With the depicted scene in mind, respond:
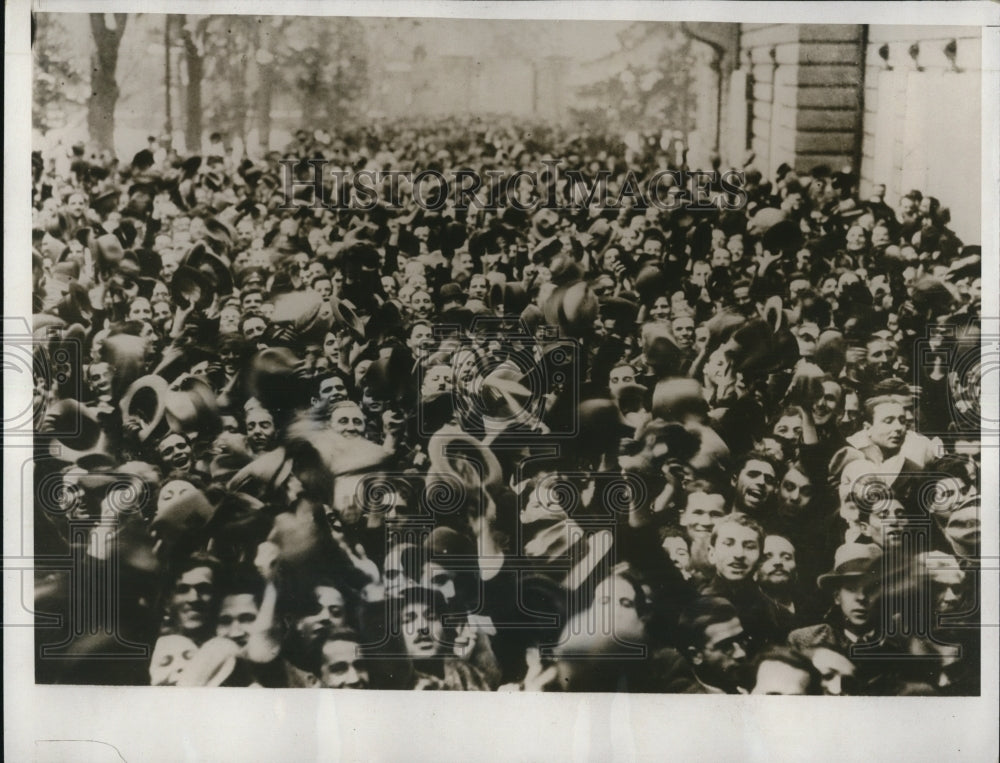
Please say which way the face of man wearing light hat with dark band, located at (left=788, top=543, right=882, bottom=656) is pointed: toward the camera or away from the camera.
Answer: toward the camera

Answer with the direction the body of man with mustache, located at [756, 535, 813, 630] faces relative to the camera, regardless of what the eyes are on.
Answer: toward the camera

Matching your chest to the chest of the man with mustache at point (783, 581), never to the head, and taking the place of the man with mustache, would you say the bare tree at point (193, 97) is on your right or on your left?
on your right

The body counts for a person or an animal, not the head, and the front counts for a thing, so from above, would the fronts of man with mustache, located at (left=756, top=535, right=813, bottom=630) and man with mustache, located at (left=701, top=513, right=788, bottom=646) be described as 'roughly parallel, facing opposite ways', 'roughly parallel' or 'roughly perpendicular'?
roughly parallel

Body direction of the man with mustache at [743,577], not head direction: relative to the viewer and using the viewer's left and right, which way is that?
facing the viewer

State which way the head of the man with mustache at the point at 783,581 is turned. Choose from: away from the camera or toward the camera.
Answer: toward the camera

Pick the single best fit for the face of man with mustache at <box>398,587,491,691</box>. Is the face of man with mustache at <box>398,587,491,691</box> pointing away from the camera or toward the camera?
toward the camera
